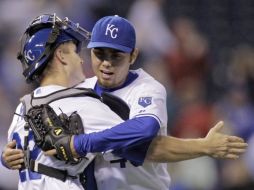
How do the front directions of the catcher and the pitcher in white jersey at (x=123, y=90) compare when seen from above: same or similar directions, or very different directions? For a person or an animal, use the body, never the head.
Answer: very different directions

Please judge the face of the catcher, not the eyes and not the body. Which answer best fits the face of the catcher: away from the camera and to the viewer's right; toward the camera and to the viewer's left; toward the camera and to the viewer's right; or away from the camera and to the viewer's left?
away from the camera and to the viewer's right

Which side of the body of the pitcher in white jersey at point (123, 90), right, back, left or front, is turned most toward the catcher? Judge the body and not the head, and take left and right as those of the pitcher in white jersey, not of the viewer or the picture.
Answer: front

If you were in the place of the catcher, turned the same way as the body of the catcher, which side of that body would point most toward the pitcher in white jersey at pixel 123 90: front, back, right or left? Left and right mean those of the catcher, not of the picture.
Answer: front

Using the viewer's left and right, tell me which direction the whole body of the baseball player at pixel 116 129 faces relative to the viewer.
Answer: facing the viewer and to the left of the viewer

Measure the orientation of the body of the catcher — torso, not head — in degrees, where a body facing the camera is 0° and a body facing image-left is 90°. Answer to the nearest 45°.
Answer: approximately 225°
